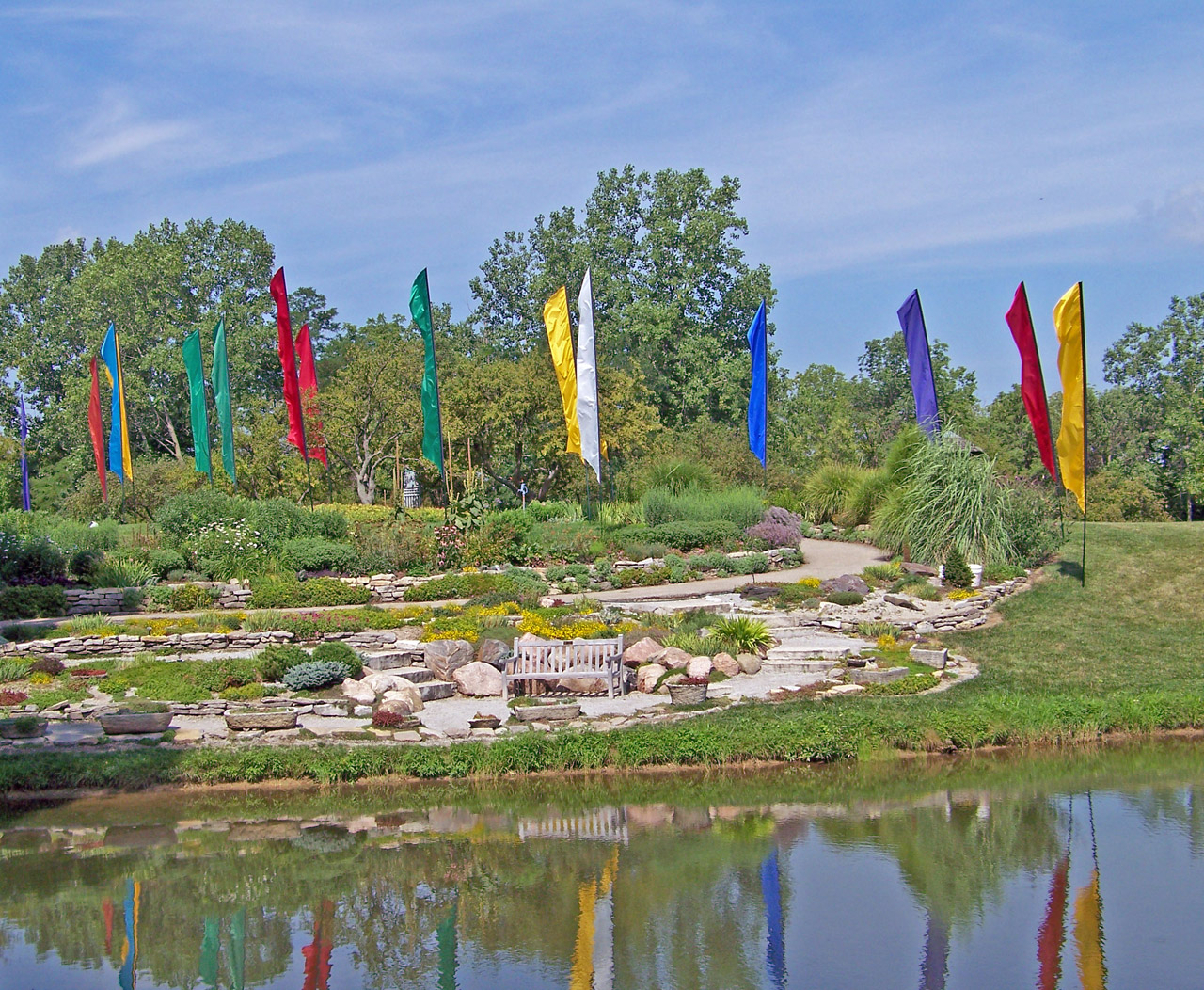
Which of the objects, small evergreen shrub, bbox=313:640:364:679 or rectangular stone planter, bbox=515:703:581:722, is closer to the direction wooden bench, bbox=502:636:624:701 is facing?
the rectangular stone planter

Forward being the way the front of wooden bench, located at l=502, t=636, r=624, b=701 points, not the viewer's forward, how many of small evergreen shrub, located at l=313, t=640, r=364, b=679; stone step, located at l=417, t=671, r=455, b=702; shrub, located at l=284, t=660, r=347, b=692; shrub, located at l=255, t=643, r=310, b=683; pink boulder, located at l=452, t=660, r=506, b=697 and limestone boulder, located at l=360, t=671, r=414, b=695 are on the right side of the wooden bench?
6

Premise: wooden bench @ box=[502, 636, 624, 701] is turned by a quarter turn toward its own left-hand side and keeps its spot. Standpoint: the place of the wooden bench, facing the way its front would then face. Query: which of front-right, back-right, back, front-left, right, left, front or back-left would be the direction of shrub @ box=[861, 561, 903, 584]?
front-left

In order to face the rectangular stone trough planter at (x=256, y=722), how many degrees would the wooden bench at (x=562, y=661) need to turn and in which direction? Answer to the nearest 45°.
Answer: approximately 45° to its right

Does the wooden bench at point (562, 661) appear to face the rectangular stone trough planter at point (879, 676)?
no

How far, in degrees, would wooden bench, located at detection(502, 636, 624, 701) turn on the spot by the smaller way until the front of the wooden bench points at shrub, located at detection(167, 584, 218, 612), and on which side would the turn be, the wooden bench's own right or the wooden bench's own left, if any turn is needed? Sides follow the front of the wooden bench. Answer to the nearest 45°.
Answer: approximately 135° to the wooden bench's own right

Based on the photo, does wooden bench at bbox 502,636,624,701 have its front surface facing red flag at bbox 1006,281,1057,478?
no

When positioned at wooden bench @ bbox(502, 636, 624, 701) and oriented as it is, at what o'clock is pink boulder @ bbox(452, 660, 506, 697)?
The pink boulder is roughly at 3 o'clock from the wooden bench.

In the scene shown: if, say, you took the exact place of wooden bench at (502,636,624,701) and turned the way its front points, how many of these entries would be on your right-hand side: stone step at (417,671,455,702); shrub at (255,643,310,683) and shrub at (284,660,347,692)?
3

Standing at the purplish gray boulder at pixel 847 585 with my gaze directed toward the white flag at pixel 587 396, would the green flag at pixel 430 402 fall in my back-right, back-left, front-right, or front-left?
front-left

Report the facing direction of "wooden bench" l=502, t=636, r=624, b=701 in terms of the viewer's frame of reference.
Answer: facing the viewer

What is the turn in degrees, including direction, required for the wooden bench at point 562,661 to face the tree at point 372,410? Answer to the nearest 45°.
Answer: approximately 180°

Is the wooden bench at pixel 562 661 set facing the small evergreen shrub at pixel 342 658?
no

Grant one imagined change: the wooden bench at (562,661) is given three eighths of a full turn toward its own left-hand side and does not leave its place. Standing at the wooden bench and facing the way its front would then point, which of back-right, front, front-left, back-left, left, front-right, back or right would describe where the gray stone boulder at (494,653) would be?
left
